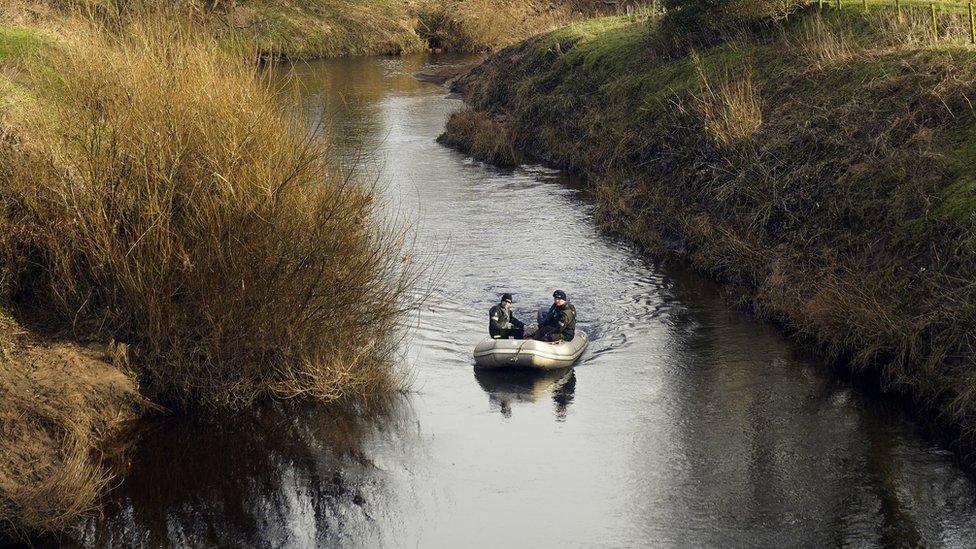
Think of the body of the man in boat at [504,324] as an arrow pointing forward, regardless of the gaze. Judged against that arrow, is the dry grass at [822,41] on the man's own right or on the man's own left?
on the man's own left

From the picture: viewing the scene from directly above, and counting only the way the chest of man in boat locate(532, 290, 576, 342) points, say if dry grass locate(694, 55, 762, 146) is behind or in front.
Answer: behind

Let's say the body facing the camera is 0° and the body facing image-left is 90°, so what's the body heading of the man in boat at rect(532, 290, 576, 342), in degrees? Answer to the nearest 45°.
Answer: approximately 45°

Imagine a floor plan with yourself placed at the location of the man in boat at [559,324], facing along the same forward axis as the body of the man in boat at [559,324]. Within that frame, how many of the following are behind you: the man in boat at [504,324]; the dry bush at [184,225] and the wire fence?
1

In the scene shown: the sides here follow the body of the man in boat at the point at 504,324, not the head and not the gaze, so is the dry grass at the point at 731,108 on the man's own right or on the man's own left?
on the man's own left

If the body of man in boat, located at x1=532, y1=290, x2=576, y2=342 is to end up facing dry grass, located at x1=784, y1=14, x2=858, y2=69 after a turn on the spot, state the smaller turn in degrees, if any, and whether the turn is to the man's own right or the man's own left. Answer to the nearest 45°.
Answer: approximately 180°

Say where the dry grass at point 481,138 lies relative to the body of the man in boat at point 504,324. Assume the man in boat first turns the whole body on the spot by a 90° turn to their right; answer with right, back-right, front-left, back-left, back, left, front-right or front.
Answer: back-right

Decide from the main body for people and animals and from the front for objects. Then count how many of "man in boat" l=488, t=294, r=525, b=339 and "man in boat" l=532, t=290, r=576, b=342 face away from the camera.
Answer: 0

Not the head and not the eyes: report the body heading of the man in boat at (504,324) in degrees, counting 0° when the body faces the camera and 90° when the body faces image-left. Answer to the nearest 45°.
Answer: approximately 315°

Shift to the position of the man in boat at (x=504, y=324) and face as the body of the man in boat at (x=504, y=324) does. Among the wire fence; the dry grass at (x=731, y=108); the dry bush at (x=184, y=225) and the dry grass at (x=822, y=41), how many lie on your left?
3

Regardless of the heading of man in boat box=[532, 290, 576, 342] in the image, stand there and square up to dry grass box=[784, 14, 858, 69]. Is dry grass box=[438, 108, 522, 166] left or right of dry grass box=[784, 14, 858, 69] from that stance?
left

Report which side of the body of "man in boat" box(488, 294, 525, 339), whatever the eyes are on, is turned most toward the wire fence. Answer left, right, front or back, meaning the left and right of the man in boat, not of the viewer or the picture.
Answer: left
